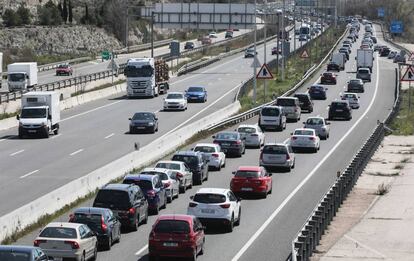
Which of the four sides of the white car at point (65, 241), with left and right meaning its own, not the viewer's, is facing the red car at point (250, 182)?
front

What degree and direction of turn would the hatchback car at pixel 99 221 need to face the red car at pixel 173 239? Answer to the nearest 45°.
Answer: approximately 90° to its right

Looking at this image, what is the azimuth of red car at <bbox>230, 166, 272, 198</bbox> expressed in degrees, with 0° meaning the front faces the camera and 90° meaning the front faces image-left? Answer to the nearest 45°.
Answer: approximately 180°

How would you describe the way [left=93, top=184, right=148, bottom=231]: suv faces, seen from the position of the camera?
facing away from the viewer and to the right of the viewer

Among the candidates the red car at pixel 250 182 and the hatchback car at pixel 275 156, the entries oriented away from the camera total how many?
2

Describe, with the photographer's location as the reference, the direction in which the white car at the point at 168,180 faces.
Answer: facing away from the viewer and to the right of the viewer

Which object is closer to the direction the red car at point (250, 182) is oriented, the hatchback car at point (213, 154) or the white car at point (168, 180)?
the hatchback car

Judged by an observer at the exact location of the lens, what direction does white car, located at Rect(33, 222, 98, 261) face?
facing away from the viewer and to the right of the viewer

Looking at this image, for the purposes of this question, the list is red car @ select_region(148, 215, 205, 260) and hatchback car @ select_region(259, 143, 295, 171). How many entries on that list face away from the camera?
2

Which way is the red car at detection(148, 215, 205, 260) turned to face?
away from the camera

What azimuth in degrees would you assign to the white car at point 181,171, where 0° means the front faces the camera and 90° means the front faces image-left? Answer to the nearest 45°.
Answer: approximately 225°

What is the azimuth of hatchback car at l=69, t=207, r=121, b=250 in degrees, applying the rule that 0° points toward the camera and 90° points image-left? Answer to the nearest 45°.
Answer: approximately 225°
